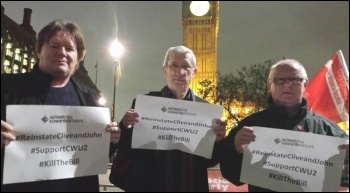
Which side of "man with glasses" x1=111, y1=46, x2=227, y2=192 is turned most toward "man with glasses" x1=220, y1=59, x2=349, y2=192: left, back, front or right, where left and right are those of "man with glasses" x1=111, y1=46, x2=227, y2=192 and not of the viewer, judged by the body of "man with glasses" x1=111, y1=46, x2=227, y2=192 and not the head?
left

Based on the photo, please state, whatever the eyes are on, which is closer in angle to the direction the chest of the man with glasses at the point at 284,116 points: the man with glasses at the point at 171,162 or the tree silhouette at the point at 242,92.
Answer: the man with glasses

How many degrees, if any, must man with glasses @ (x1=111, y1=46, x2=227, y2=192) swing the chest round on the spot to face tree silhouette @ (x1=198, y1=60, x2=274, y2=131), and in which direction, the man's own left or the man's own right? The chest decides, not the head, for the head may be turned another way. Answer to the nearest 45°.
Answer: approximately 180°

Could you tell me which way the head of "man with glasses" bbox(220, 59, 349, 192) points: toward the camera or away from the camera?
toward the camera

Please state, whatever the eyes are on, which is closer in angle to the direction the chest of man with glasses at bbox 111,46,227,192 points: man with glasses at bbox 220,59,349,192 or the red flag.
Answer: the man with glasses

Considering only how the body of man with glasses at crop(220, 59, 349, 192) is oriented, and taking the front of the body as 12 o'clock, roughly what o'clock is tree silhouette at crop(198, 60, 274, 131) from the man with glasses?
The tree silhouette is roughly at 6 o'clock from the man with glasses.

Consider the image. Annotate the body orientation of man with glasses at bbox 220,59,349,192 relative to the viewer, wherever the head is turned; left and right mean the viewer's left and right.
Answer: facing the viewer

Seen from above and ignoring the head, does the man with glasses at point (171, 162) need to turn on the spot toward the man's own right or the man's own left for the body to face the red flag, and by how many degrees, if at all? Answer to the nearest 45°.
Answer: approximately 135° to the man's own left

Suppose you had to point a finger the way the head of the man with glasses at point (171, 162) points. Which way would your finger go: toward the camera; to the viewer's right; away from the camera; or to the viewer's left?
toward the camera

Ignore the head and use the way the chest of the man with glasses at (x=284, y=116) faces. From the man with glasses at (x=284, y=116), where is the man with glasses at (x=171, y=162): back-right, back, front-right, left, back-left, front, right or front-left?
right

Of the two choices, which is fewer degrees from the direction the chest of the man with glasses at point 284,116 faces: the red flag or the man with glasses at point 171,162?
the man with glasses

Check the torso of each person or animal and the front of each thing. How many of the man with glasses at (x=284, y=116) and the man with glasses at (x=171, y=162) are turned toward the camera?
2

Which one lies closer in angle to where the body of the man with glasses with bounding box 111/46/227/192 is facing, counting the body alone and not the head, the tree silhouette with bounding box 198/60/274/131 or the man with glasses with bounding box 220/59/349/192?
the man with glasses

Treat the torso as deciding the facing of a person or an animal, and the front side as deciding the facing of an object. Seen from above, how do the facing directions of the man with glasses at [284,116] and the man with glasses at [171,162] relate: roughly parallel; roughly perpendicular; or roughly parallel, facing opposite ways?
roughly parallel

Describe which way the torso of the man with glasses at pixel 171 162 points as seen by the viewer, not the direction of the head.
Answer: toward the camera
